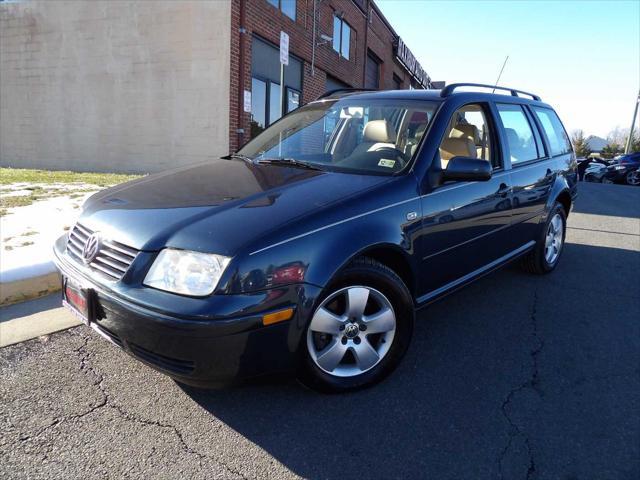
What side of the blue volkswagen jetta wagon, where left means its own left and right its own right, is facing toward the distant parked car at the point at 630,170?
back

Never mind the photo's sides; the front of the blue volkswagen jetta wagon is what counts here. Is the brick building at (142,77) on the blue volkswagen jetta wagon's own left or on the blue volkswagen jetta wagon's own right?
on the blue volkswagen jetta wagon's own right

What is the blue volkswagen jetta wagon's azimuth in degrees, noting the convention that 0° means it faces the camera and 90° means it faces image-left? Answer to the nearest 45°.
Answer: approximately 45°

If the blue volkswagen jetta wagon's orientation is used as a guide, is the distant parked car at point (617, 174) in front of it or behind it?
behind

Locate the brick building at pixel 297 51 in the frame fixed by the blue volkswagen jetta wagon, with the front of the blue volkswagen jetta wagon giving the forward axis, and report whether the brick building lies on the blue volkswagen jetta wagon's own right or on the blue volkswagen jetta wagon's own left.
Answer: on the blue volkswagen jetta wagon's own right

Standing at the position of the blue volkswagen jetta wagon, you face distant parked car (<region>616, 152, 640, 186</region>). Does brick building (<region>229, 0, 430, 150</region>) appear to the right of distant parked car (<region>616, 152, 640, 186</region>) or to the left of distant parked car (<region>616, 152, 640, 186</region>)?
left
